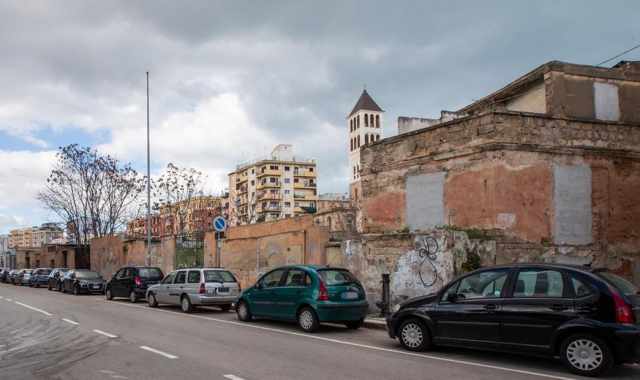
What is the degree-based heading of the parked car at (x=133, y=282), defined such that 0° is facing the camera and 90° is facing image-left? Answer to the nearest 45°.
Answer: approximately 135°

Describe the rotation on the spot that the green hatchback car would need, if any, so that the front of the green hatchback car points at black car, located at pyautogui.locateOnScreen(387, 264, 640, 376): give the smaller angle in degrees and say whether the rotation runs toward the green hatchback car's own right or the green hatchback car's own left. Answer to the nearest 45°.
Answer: approximately 180°

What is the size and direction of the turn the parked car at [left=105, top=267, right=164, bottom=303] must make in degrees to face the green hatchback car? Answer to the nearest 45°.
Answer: approximately 135° to its left

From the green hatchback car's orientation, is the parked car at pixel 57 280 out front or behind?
out front

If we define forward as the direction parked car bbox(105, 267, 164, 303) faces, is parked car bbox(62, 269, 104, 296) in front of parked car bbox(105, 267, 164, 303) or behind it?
in front

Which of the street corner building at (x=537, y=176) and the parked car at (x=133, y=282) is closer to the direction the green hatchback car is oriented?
the parked car

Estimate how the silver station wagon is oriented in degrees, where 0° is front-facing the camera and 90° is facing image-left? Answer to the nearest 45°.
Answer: approximately 135°

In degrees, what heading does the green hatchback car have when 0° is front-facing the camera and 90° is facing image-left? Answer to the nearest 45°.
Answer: approximately 135°

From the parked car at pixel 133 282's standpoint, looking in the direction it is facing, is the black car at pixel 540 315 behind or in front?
behind

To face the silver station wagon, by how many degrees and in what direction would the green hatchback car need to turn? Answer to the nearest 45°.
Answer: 0° — it already faces it
